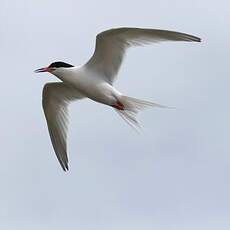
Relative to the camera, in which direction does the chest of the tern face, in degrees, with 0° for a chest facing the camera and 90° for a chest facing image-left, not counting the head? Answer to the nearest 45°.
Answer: approximately 90°
